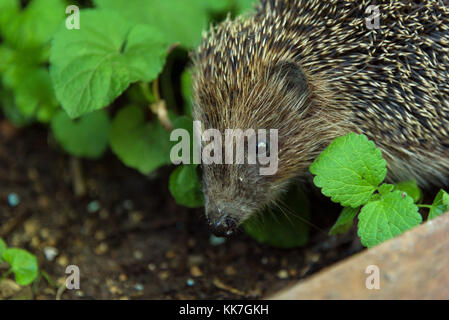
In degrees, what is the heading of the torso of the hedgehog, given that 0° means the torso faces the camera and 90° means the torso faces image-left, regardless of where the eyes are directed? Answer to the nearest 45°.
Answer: approximately 45°

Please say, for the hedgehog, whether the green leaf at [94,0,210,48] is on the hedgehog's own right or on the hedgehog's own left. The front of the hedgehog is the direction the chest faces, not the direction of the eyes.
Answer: on the hedgehog's own right

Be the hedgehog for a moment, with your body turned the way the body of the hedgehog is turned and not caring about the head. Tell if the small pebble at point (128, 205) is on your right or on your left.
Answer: on your right
